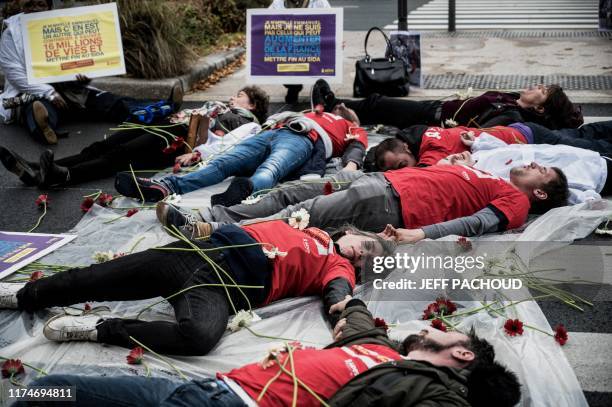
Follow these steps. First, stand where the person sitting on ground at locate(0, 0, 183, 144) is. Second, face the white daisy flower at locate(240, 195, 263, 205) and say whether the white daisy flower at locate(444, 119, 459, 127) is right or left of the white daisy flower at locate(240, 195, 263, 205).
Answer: left

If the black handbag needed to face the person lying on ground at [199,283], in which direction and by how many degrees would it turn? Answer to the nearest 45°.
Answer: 0° — it already faces them
